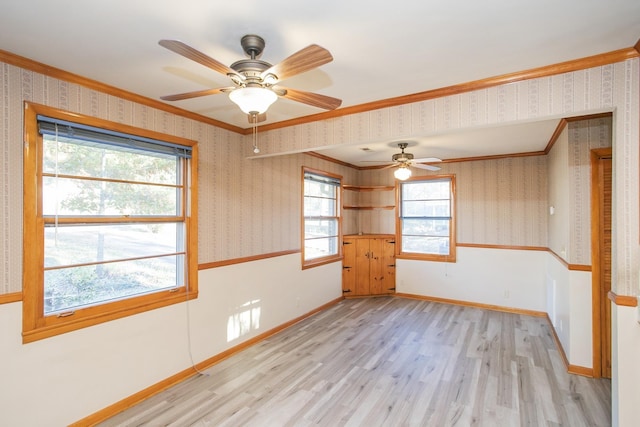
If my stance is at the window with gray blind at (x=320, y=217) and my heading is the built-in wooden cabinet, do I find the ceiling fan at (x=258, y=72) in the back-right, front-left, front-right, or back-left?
back-right

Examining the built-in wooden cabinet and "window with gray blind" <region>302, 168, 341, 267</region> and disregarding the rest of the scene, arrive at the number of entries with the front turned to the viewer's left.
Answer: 0

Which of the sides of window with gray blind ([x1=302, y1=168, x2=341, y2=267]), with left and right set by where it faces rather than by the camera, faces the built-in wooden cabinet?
left

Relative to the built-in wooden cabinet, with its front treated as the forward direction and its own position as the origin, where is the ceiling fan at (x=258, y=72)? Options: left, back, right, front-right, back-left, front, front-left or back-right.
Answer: front

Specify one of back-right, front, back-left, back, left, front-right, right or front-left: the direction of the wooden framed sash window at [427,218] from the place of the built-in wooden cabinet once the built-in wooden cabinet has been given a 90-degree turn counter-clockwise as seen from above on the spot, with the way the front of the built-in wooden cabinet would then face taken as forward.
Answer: front

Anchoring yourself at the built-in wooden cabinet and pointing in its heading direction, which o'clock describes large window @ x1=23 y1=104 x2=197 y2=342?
The large window is roughly at 1 o'clock from the built-in wooden cabinet.

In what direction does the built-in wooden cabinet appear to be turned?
toward the camera

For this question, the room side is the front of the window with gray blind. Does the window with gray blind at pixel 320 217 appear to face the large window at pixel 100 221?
no

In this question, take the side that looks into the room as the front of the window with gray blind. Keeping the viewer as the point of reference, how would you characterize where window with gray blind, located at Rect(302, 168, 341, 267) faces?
facing the viewer and to the right of the viewer

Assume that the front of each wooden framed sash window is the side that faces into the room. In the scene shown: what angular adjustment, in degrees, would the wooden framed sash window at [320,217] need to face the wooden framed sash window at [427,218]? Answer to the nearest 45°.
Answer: approximately 45° to its left
